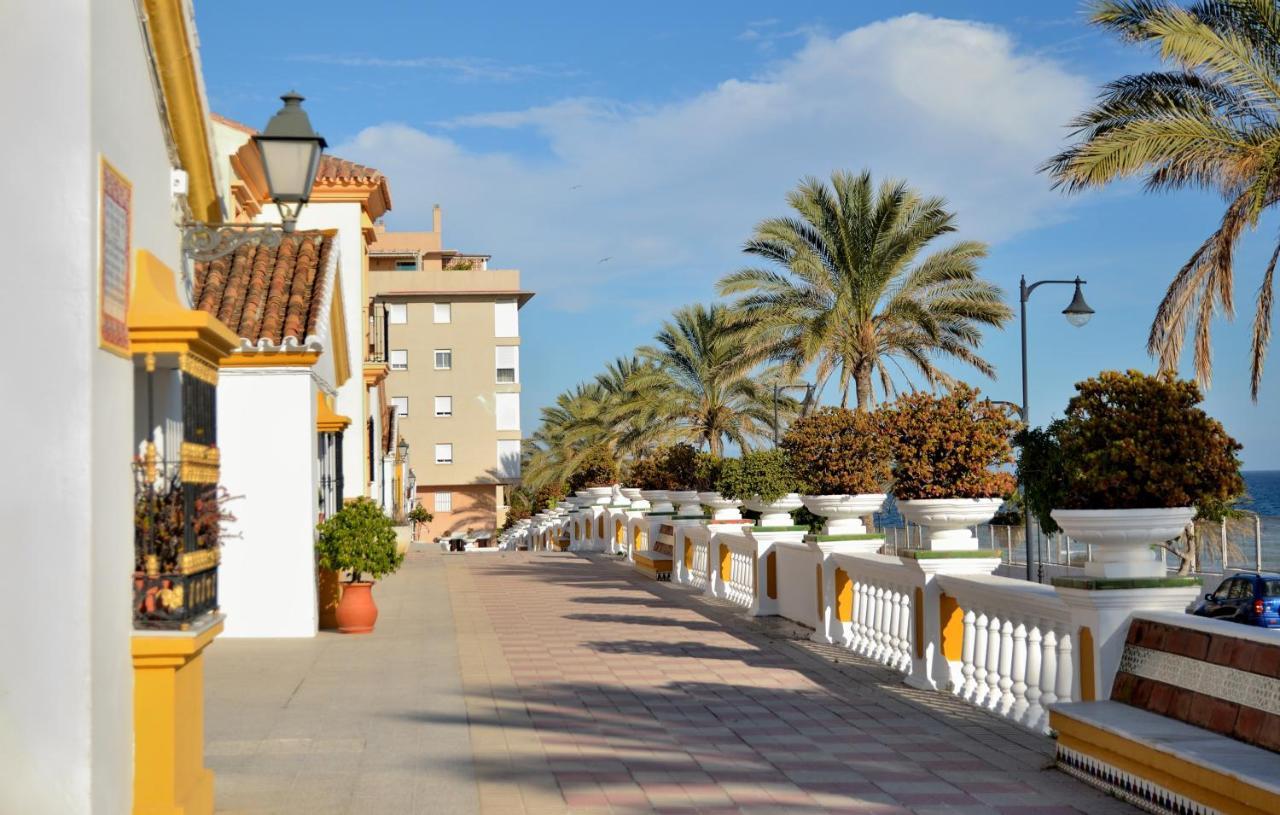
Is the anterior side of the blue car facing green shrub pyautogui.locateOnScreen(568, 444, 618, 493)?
yes

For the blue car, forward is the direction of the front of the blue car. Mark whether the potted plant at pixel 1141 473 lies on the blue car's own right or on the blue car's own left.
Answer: on the blue car's own left

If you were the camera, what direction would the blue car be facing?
facing away from the viewer and to the left of the viewer

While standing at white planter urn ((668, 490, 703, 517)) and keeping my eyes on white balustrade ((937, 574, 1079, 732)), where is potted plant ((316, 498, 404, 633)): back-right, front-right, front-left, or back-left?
front-right

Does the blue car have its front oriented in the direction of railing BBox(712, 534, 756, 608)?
no

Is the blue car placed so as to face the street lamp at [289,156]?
no

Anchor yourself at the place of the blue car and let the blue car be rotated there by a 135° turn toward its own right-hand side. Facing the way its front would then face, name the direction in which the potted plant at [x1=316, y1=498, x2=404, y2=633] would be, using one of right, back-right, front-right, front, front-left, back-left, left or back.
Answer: back-right

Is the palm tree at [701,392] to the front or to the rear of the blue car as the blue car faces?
to the front

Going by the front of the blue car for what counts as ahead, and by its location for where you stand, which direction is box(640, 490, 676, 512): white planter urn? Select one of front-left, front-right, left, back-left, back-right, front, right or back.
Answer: front-left

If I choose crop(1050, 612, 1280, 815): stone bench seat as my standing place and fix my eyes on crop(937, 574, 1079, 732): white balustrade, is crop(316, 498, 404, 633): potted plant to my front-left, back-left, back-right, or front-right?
front-left
